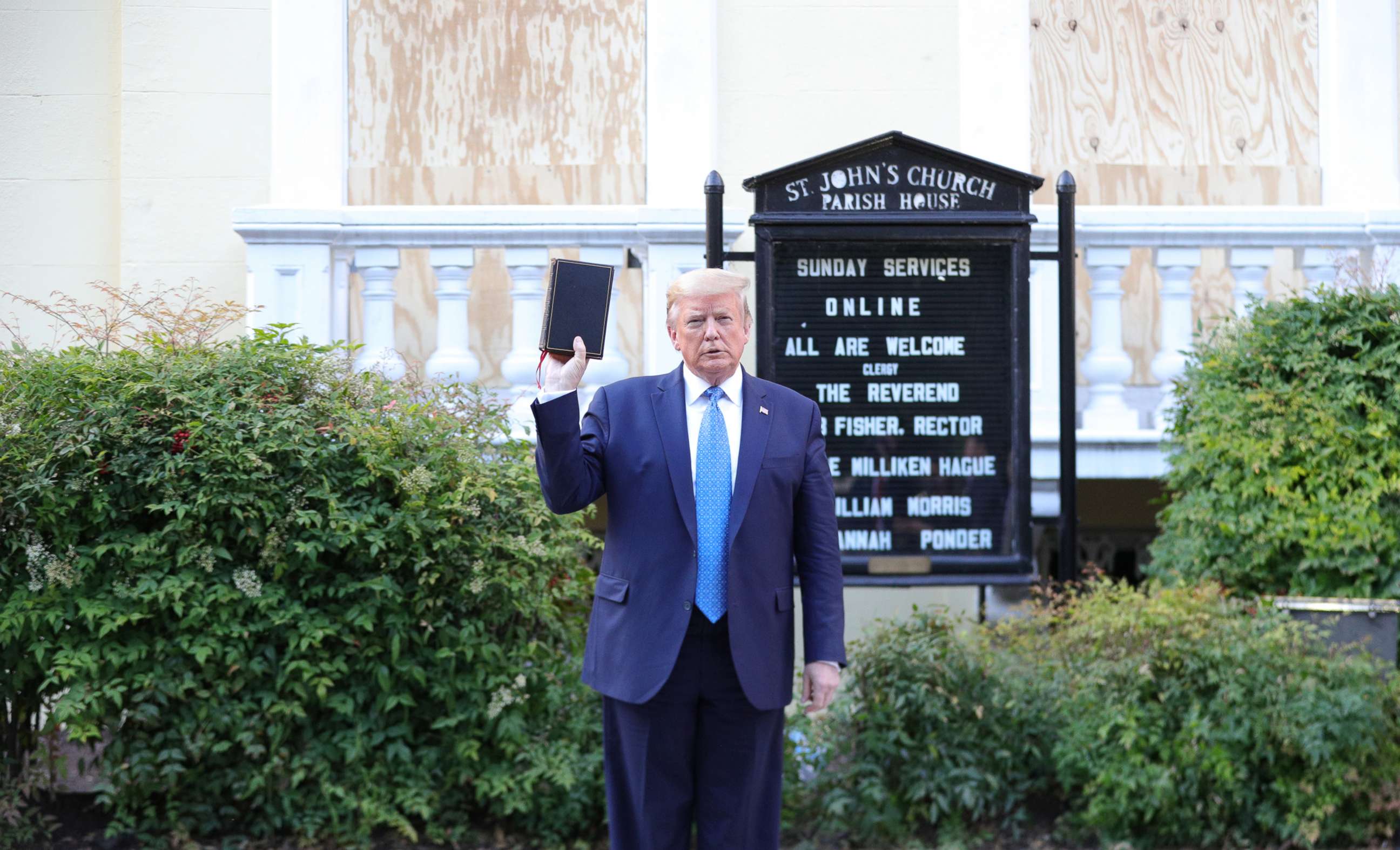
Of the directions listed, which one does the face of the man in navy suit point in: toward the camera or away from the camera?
toward the camera

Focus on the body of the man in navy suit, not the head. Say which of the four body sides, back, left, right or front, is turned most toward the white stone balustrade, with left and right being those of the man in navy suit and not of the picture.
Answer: back

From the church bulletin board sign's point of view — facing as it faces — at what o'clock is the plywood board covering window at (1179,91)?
The plywood board covering window is roughly at 7 o'clock from the church bulletin board sign.

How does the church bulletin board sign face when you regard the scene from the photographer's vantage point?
facing the viewer

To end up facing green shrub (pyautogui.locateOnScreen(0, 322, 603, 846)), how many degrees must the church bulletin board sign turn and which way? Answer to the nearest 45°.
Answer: approximately 45° to its right

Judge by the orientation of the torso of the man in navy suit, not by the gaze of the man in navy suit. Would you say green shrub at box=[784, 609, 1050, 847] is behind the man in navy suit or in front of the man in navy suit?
behind

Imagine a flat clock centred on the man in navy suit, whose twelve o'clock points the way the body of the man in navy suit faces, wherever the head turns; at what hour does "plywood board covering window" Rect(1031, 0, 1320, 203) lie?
The plywood board covering window is roughly at 7 o'clock from the man in navy suit.

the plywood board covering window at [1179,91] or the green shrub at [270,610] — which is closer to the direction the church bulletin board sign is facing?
the green shrub

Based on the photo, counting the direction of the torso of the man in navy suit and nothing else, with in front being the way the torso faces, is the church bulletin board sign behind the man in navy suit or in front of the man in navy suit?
behind

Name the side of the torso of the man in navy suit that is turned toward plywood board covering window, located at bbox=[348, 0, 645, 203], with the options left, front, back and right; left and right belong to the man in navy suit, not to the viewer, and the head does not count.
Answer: back

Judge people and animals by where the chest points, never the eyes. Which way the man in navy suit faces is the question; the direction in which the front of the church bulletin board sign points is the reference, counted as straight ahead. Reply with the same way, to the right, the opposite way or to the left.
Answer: the same way

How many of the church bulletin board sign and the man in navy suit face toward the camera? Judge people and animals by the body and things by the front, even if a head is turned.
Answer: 2
